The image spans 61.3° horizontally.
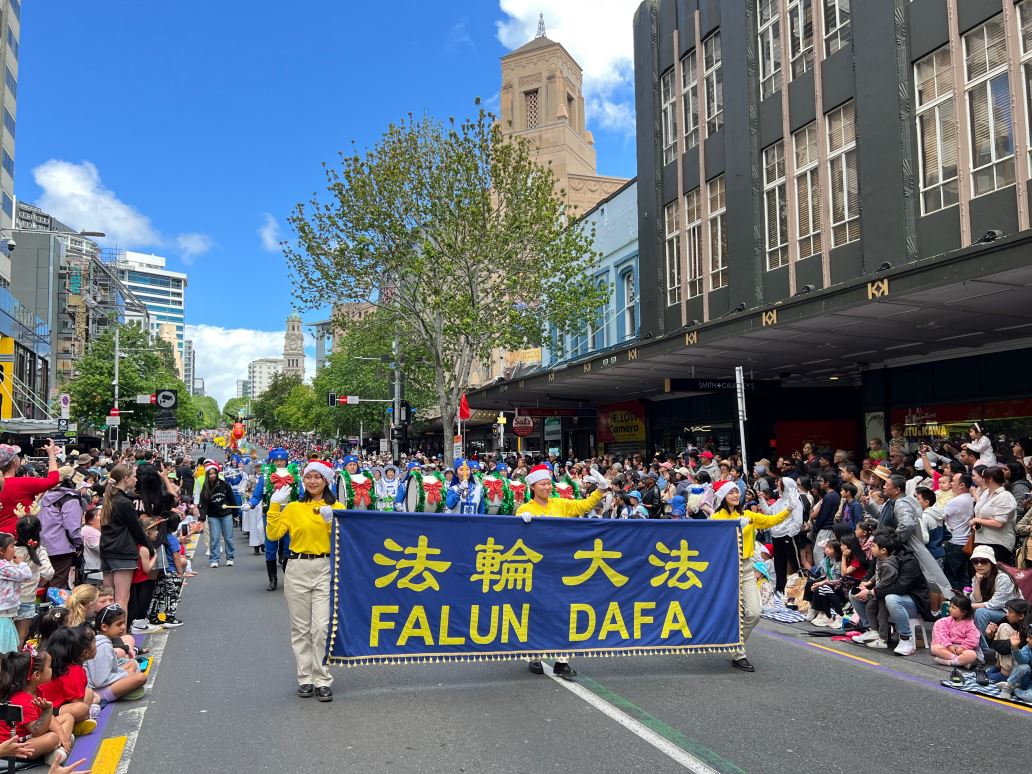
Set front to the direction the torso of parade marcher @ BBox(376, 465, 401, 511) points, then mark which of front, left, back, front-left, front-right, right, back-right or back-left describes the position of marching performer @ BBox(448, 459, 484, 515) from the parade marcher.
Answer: left

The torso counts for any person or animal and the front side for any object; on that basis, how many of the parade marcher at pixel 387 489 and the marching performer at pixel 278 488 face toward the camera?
2

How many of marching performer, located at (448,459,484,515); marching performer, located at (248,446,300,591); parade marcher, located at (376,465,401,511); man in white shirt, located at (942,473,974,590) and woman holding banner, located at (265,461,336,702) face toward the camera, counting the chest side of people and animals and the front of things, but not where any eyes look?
4

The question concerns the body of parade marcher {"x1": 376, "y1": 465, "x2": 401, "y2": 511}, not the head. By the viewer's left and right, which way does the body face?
facing the viewer

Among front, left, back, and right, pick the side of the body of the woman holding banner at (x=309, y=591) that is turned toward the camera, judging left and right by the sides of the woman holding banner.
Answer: front

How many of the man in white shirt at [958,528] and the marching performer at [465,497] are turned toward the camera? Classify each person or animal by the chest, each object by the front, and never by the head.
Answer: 1

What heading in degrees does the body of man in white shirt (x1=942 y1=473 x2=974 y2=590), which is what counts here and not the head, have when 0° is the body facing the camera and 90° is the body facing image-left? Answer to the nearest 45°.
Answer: approximately 90°

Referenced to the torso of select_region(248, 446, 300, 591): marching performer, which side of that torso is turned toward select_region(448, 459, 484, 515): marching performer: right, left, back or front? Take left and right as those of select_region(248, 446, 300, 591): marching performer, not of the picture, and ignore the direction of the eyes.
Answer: left
